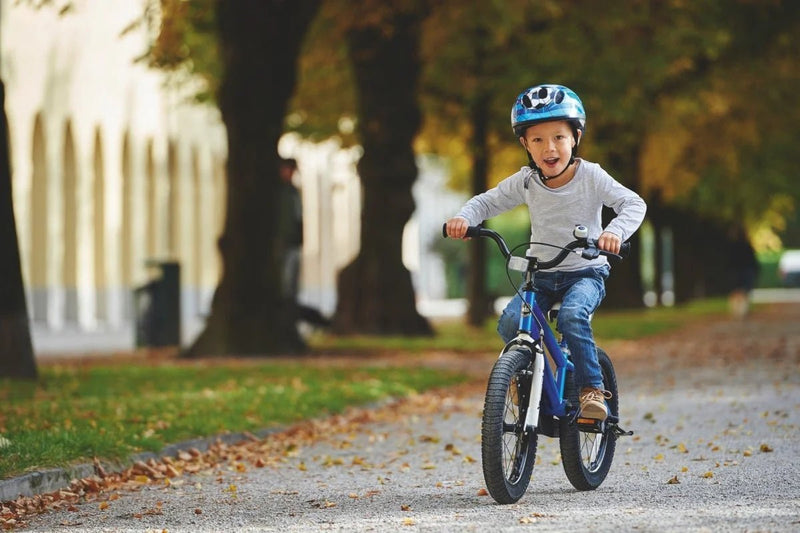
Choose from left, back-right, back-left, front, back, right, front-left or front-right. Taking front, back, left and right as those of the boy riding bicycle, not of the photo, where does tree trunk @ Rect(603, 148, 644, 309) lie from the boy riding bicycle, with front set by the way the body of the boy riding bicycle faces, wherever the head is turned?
back-right

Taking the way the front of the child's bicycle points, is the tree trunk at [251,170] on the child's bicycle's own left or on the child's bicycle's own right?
on the child's bicycle's own right

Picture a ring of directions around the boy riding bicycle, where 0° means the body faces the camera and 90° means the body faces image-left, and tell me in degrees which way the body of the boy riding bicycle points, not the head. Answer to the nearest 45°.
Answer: approximately 45°

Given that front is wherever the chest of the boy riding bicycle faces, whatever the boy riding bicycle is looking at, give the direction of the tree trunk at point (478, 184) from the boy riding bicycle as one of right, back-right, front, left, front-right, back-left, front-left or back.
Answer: back-right

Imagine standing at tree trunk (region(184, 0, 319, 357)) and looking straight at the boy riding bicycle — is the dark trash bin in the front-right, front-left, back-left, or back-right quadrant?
back-right

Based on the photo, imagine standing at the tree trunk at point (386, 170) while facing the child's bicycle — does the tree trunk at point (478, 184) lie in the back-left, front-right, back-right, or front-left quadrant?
back-left

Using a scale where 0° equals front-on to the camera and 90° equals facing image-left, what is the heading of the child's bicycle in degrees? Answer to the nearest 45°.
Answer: approximately 45°

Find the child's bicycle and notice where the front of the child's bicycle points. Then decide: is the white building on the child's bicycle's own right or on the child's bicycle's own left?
on the child's bicycle's own right

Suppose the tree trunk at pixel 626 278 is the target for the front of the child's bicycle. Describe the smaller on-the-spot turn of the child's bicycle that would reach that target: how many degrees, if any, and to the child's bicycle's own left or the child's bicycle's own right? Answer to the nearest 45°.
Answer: approximately 135° to the child's bicycle's own right

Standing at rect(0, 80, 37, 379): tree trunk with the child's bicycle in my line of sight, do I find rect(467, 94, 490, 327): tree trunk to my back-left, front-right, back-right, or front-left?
back-left
